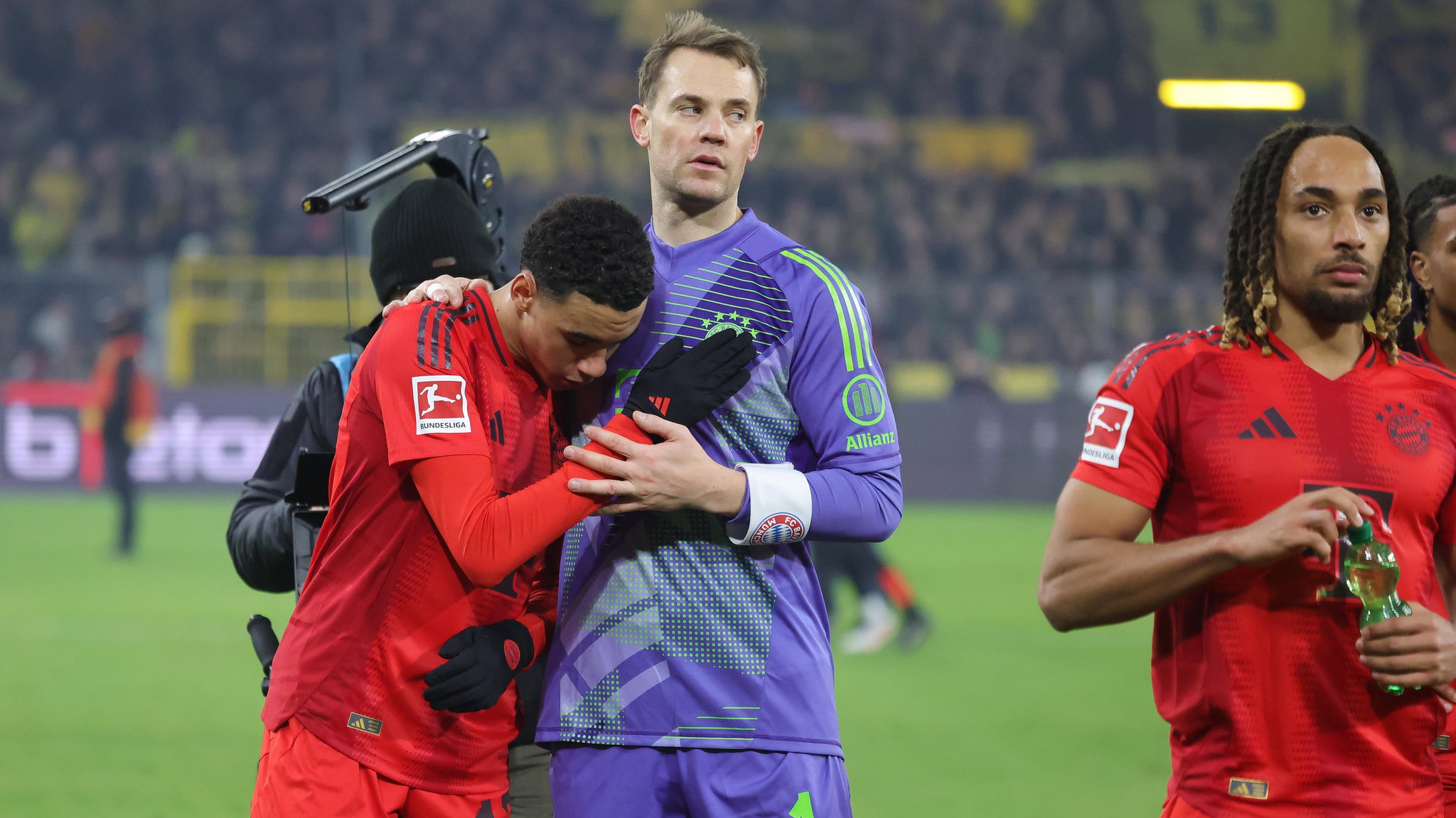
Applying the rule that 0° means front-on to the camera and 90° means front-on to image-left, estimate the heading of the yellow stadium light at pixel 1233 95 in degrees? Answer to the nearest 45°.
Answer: approximately 0°

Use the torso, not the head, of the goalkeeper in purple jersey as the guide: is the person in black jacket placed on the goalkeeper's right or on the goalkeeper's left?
on the goalkeeper's right

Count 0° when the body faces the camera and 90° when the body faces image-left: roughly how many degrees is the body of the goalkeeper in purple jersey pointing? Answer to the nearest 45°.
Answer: approximately 45°

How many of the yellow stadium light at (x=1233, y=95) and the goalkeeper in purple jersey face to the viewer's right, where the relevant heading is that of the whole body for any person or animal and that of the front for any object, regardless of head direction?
0

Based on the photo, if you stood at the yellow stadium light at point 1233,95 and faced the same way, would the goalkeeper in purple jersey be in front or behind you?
in front

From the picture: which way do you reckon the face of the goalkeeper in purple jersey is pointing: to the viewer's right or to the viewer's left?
to the viewer's right

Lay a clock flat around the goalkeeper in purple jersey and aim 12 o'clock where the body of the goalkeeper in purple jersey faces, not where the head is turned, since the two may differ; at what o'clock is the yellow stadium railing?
The yellow stadium railing is roughly at 4 o'clock from the goalkeeper in purple jersey.
